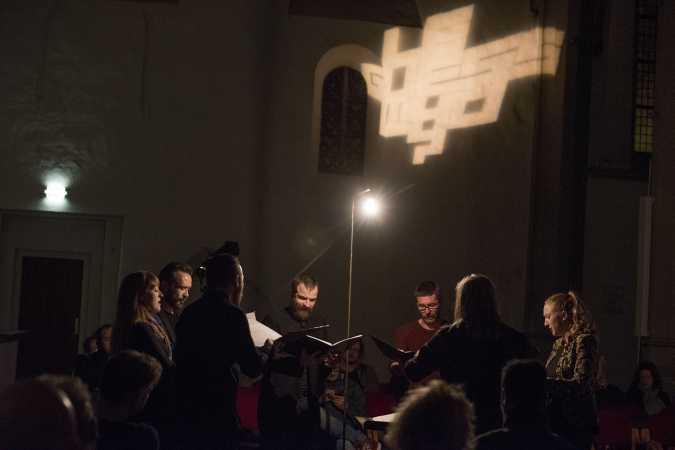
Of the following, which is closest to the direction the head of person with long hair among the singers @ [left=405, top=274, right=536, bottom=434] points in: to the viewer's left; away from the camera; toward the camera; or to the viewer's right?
away from the camera

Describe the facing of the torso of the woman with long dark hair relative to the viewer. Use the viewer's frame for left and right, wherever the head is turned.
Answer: facing to the right of the viewer

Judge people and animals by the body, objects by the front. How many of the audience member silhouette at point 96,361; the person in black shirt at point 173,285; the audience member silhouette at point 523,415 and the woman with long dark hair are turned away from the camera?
1

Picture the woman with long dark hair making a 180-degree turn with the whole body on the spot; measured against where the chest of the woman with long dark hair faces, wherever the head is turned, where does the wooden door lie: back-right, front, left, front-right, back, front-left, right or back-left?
right

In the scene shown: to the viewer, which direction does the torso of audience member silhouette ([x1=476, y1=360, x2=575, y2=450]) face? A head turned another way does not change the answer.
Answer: away from the camera

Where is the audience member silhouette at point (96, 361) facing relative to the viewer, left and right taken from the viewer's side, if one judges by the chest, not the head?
facing the viewer and to the right of the viewer

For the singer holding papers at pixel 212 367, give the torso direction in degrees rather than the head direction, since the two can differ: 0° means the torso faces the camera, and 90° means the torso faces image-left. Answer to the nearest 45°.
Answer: approximately 225°

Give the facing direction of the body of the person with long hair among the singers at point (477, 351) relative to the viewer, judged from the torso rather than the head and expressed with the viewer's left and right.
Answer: facing away from the viewer

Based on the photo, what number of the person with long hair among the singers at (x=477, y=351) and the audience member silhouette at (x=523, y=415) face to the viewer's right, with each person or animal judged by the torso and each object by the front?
0

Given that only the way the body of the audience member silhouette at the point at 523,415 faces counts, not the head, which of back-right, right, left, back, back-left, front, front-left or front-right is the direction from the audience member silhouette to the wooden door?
front-left

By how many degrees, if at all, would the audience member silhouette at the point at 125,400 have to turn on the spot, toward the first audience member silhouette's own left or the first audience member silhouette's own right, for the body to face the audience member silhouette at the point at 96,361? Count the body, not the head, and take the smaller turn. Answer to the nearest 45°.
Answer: approximately 45° to the first audience member silhouette's own left

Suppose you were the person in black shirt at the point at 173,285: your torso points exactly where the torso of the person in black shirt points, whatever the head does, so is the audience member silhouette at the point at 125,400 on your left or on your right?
on your right

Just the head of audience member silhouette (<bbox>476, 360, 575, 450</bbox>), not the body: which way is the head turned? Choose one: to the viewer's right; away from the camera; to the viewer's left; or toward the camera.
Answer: away from the camera

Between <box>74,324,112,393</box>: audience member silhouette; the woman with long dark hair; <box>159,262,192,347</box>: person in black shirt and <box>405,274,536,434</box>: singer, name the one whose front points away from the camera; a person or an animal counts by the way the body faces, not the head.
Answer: <box>405,274,536,434</box>: singer

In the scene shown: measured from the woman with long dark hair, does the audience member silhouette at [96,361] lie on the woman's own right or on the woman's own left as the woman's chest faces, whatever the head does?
on the woman's own left

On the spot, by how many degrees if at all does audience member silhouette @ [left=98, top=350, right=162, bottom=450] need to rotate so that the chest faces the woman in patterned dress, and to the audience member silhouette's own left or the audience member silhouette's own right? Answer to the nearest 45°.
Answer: approximately 45° to the audience member silhouette's own right

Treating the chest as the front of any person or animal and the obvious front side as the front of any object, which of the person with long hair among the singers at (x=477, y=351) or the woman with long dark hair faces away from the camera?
the person with long hair among the singers

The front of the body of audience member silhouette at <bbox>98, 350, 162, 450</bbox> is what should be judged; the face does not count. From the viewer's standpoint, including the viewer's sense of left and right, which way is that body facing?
facing away from the viewer and to the right of the viewer

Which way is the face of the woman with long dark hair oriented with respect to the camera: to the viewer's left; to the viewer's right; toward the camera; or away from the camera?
to the viewer's right
